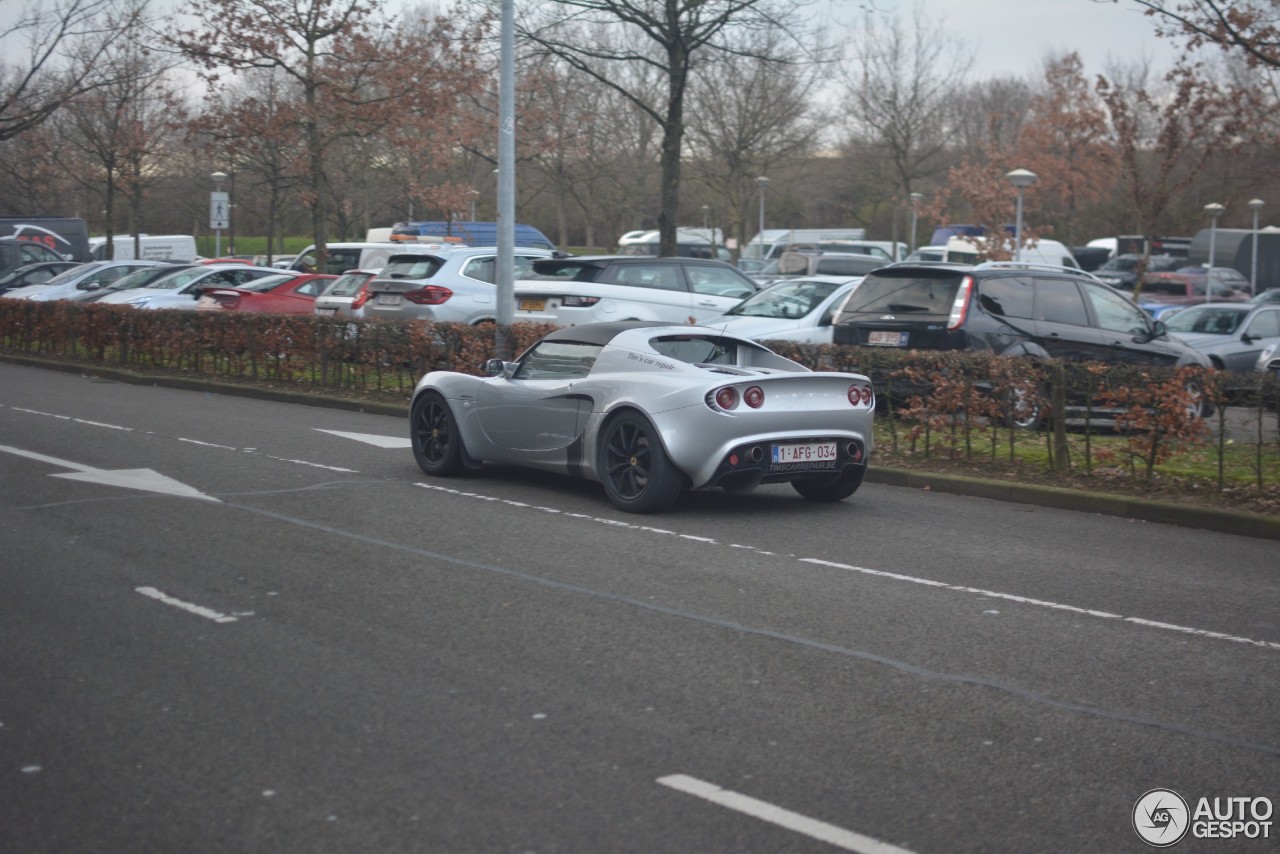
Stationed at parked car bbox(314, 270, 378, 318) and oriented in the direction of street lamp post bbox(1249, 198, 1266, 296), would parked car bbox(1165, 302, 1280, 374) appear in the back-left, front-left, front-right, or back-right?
front-right

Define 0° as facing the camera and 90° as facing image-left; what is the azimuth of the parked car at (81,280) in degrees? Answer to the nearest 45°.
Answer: approximately 45°

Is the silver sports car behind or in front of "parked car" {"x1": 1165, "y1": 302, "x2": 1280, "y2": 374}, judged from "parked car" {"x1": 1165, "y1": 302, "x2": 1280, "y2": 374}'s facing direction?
in front

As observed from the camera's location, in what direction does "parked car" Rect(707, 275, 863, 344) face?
facing the viewer and to the left of the viewer

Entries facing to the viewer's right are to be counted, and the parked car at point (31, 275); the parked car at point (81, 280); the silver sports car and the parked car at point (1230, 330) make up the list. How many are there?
0

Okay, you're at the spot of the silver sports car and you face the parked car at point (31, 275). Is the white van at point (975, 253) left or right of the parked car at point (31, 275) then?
right

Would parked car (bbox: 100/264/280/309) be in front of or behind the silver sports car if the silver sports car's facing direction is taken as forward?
in front

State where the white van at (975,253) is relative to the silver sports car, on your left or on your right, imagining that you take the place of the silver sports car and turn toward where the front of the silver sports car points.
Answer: on your right

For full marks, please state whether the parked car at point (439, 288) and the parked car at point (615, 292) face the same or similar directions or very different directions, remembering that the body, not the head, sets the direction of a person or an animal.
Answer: same or similar directions

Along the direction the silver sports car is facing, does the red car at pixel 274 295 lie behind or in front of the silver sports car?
in front

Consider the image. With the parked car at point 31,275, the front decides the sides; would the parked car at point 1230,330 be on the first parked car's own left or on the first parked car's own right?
on the first parked car's own left

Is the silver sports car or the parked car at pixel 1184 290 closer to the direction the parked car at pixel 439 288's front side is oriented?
the parked car

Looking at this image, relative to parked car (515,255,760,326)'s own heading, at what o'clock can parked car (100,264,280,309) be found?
parked car (100,264,280,309) is roughly at 9 o'clock from parked car (515,255,760,326).
